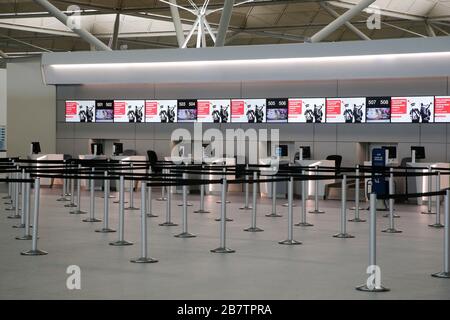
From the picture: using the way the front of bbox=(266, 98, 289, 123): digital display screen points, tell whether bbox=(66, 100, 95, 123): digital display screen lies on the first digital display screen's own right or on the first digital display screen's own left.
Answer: on the first digital display screen's own right

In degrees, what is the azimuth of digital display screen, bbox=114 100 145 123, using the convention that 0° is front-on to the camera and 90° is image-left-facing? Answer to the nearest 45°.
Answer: approximately 0°

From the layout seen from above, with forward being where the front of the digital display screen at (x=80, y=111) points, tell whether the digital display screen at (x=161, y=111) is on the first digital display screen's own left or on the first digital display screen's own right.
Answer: on the first digital display screen's own left

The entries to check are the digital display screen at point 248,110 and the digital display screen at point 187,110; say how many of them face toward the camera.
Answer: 2

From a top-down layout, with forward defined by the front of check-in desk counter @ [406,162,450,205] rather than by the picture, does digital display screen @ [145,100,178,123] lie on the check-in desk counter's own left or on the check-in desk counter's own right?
on the check-in desk counter's own right

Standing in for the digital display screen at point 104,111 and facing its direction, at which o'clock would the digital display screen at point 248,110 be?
the digital display screen at point 248,110 is roughly at 10 o'clock from the digital display screen at point 104,111.

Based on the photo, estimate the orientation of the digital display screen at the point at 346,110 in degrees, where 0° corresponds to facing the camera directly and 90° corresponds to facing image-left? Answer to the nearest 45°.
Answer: approximately 0°

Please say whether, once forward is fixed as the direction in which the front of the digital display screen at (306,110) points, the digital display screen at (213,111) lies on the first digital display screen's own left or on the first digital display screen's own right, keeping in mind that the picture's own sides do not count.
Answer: on the first digital display screen's own right

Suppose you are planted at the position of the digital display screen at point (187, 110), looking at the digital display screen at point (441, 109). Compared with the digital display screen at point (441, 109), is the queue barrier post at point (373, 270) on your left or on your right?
right
